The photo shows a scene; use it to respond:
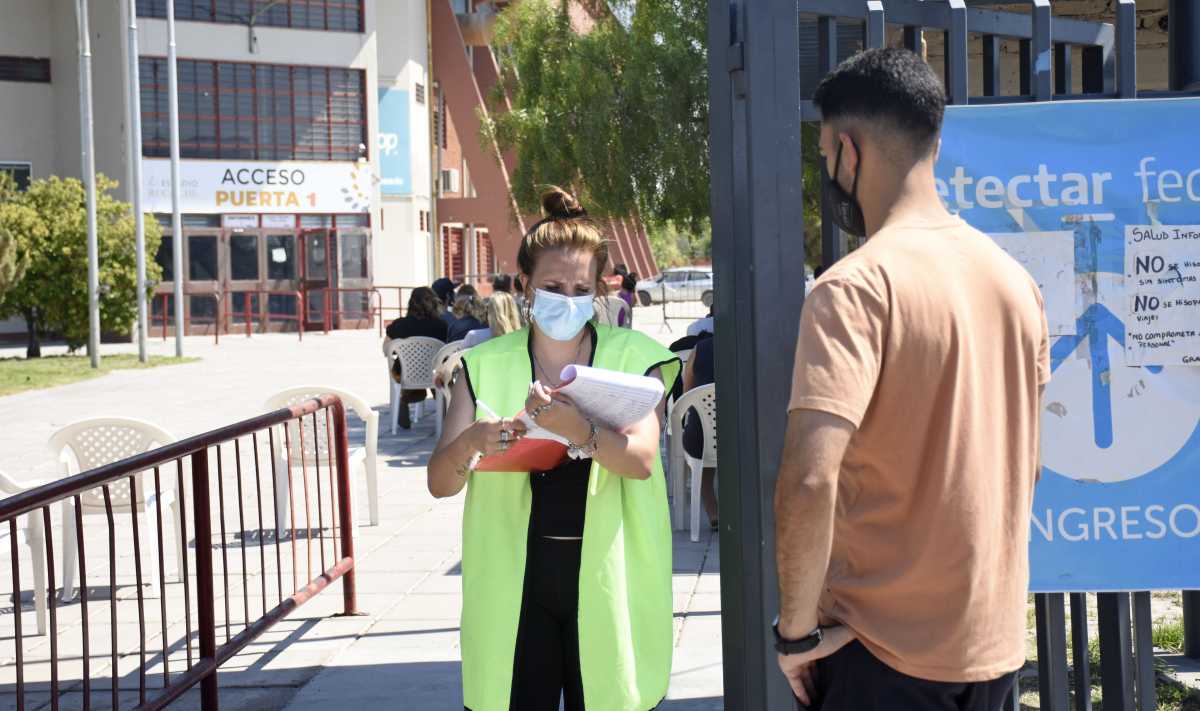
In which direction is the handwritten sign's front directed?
toward the camera

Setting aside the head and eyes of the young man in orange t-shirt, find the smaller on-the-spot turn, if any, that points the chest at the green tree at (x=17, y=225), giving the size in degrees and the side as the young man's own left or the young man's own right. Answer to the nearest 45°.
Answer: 0° — they already face it

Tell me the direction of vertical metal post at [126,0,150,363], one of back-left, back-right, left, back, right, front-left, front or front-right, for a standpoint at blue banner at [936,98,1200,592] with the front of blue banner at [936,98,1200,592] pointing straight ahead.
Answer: back-right

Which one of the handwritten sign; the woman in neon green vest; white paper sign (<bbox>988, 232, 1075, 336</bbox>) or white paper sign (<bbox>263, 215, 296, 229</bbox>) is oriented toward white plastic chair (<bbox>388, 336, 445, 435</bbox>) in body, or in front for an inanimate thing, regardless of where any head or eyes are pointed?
white paper sign (<bbox>263, 215, 296, 229</bbox>)

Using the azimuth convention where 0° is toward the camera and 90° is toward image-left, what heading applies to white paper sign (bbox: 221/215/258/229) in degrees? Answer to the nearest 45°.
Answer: approximately 0°

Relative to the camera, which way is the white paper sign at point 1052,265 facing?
toward the camera

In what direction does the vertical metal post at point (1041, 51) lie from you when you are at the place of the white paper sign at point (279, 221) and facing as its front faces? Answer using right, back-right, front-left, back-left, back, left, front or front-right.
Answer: front

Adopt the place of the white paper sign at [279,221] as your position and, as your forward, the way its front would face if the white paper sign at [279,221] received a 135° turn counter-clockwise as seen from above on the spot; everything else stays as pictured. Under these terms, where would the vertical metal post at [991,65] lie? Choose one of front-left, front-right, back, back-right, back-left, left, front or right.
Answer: back-right

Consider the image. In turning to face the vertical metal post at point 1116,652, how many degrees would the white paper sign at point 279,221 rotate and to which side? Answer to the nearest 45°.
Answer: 0° — it already faces it

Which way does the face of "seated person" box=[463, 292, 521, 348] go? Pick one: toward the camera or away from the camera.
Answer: away from the camera

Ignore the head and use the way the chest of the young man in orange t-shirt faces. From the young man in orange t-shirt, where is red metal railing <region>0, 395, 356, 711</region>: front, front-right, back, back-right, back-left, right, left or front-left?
front
